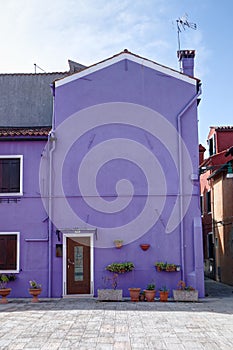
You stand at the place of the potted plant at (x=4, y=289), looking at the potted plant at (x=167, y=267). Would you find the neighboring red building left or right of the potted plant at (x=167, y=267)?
left

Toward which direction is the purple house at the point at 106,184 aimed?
toward the camera

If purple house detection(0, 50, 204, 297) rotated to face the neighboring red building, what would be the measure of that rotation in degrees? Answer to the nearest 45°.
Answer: approximately 135° to its left
